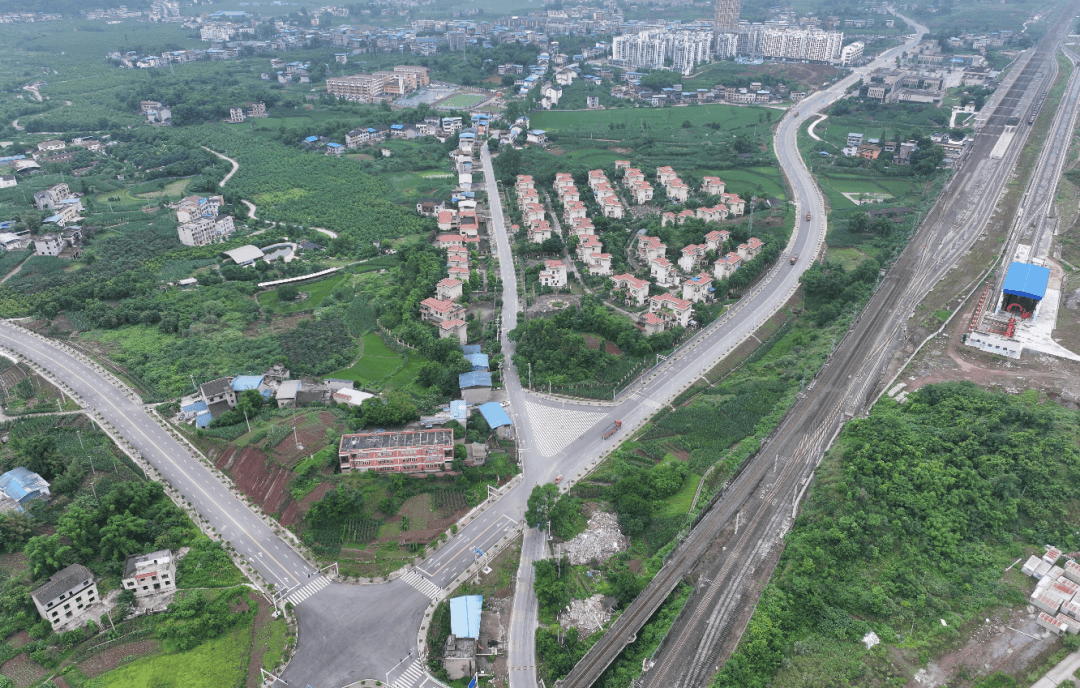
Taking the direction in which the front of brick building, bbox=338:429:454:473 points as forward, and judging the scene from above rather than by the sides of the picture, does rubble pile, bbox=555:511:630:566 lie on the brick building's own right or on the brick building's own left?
on the brick building's own left

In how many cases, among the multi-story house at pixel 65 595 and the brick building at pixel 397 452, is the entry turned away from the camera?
0

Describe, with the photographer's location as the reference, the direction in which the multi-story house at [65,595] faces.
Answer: facing the viewer and to the right of the viewer

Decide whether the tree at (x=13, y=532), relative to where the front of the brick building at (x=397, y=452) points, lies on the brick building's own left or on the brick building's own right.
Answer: on the brick building's own right

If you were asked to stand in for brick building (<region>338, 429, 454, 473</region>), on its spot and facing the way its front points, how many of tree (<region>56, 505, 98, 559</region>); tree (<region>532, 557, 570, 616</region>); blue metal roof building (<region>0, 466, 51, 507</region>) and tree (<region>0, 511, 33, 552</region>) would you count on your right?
3

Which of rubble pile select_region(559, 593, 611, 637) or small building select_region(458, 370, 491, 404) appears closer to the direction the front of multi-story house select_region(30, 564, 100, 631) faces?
the rubble pile

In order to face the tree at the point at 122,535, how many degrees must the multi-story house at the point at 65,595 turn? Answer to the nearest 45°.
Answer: approximately 90° to its left

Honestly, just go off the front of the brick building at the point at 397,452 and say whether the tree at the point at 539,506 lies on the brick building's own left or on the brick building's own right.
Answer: on the brick building's own left

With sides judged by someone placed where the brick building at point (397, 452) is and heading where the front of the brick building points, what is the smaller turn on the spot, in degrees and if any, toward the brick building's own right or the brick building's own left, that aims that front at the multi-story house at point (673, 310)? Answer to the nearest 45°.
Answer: approximately 135° to the brick building's own left

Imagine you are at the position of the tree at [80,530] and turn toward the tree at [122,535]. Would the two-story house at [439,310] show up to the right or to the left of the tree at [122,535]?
left

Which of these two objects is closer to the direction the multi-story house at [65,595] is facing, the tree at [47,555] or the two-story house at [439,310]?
the two-story house

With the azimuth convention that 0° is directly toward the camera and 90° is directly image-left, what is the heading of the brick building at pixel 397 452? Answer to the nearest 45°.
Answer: approximately 0°
